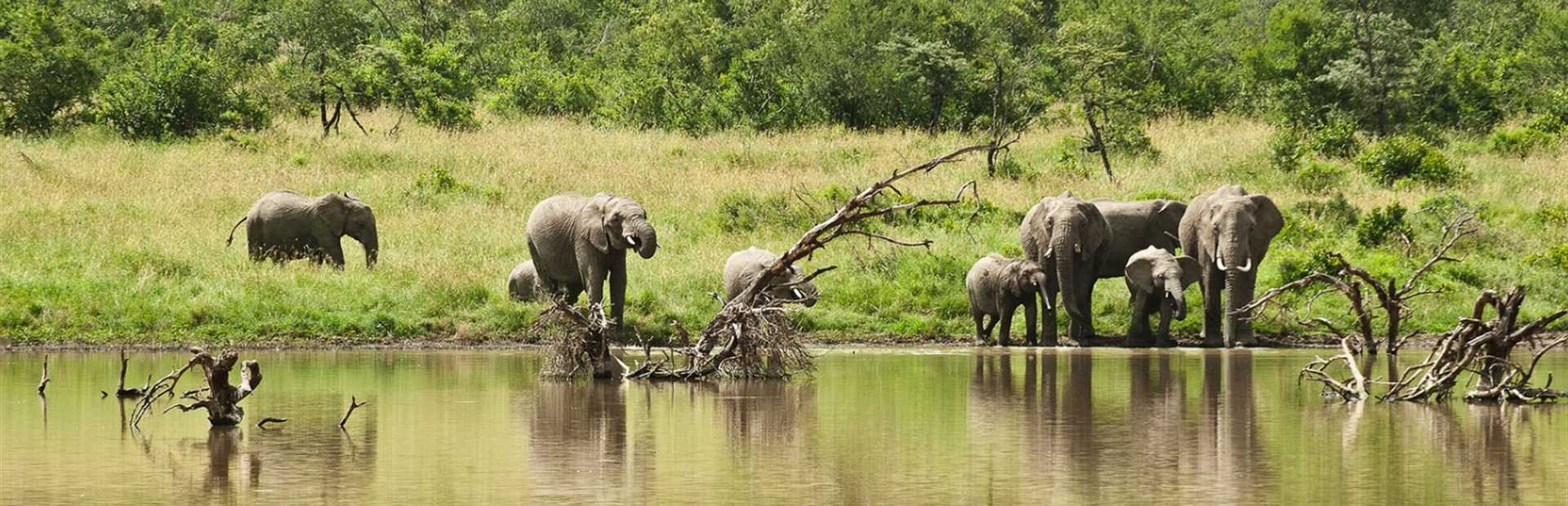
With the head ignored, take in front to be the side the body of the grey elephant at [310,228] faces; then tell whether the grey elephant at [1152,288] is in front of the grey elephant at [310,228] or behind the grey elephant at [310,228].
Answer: in front

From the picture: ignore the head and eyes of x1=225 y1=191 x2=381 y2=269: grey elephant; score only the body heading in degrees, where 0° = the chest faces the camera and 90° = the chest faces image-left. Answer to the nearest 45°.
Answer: approximately 270°

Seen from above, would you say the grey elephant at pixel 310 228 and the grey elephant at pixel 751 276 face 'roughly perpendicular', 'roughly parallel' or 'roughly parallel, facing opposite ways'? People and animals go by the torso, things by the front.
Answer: roughly parallel

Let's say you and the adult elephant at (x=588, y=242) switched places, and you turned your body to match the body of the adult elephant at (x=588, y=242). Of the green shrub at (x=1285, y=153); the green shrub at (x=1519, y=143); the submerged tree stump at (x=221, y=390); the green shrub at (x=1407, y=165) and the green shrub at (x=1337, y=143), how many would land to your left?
4

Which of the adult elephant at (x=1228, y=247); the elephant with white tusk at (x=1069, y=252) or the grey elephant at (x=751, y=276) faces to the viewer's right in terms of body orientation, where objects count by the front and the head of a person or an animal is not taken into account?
the grey elephant

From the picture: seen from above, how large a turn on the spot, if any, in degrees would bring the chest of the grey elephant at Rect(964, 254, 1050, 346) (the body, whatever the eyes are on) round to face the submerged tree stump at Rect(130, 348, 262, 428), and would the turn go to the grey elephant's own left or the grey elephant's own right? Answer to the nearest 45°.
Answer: approximately 90° to the grey elephant's own right

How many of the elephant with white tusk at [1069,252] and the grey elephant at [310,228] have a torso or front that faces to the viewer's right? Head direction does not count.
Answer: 1

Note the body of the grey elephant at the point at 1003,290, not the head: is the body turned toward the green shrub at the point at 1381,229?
no

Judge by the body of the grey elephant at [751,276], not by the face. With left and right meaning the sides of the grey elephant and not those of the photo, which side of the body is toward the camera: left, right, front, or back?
right

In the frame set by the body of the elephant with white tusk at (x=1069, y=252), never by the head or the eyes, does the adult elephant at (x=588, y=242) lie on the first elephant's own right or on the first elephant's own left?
on the first elephant's own right

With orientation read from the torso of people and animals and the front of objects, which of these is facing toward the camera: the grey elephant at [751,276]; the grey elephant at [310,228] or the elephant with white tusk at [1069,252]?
the elephant with white tusk

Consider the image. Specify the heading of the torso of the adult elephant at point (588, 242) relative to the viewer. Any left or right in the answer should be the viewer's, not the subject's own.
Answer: facing the viewer and to the right of the viewer

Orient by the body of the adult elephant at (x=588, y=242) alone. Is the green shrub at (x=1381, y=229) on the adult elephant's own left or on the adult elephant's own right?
on the adult elephant's own left

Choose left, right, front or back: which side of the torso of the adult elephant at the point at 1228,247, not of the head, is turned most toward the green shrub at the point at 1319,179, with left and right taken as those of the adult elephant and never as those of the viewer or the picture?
back

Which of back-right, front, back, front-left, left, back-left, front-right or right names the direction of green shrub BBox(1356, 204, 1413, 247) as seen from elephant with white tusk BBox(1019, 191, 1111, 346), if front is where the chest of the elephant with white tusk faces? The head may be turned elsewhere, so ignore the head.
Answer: back-left

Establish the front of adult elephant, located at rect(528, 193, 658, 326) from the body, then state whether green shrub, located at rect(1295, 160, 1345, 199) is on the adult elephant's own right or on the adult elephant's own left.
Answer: on the adult elephant's own left

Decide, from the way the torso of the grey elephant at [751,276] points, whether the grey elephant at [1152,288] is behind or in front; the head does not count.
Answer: in front

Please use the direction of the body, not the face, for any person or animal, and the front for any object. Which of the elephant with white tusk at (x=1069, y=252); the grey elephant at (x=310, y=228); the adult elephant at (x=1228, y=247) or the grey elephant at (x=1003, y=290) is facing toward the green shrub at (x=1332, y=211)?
the grey elephant at (x=310, y=228)

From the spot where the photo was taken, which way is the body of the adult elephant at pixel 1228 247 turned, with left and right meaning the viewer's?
facing the viewer

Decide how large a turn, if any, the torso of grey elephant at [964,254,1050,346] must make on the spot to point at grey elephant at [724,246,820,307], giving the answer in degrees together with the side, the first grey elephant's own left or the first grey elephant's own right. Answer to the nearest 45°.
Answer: approximately 135° to the first grey elephant's own right

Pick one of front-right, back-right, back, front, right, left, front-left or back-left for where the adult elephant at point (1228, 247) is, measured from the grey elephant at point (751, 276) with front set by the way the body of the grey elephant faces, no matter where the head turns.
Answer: front
